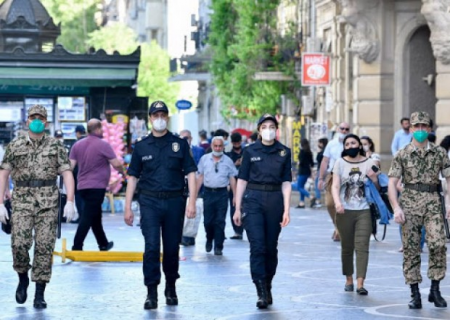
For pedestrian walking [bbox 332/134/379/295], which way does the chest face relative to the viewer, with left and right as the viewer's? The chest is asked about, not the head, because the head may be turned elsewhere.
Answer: facing the viewer

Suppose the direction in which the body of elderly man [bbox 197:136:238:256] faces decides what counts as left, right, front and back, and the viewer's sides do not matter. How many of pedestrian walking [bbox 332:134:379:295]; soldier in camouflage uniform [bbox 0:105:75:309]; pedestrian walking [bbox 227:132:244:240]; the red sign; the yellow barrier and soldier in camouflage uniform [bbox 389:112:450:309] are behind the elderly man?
2

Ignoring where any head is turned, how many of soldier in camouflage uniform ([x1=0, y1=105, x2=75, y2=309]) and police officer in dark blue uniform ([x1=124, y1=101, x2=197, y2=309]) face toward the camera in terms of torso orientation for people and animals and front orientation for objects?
2

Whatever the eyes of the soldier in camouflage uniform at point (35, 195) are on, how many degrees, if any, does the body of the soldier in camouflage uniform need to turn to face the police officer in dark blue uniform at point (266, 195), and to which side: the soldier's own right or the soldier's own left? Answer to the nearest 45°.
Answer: approximately 90° to the soldier's own left

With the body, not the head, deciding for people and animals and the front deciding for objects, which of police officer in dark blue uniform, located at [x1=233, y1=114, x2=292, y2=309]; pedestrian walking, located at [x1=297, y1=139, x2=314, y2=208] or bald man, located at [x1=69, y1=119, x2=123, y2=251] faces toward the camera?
the police officer in dark blue uniform

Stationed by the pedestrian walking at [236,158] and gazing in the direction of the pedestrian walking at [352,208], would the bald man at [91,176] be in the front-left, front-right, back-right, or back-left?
front-right

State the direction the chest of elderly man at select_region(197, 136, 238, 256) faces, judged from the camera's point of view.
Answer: toward the camera
